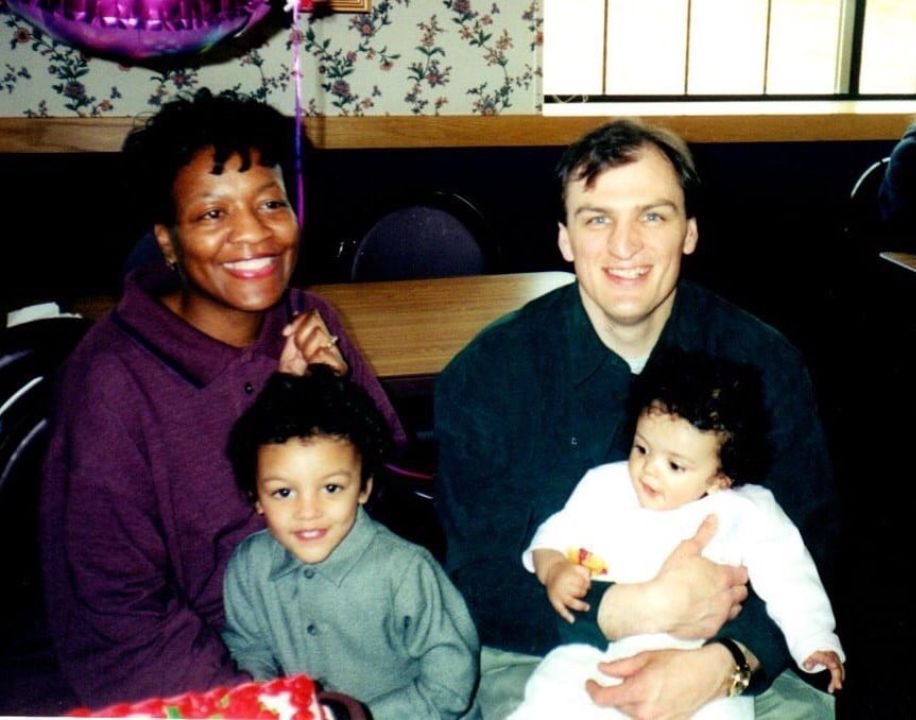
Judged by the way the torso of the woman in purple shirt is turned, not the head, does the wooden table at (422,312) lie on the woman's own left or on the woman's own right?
on the woman's own left

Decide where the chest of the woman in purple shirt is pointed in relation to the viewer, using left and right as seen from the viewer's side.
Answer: facing the viewer and to the right of the viewer
